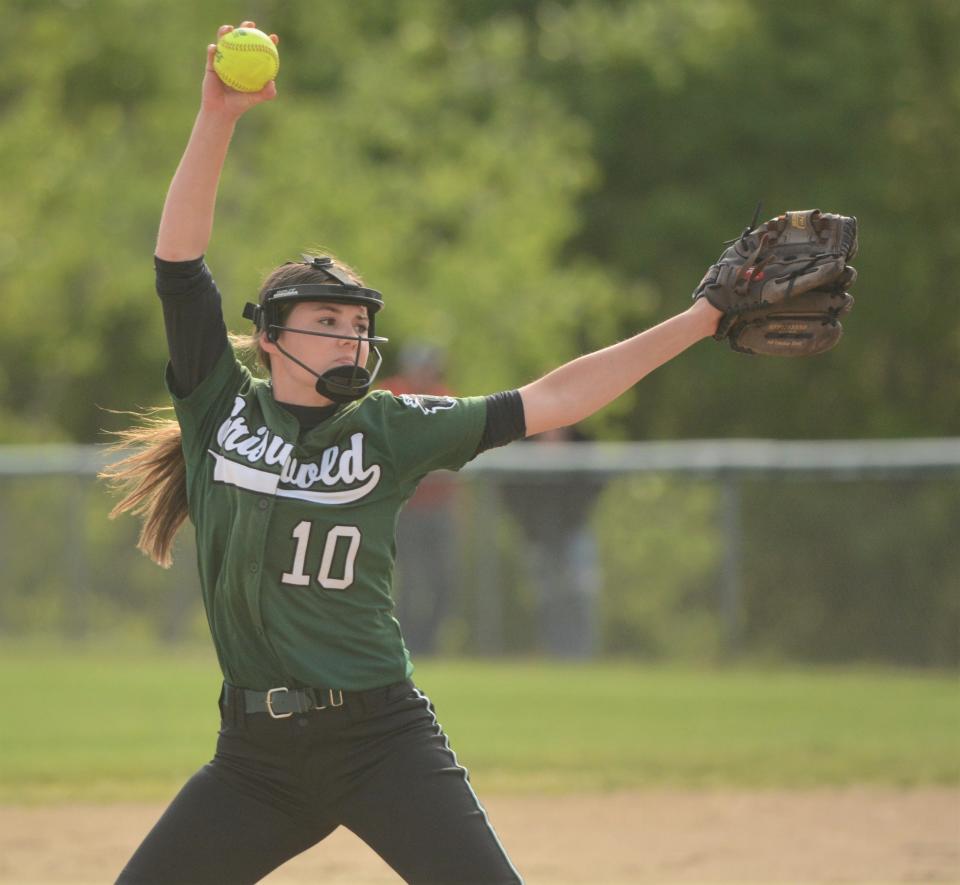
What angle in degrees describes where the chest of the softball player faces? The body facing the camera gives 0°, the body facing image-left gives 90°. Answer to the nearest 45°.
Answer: approximately 0°

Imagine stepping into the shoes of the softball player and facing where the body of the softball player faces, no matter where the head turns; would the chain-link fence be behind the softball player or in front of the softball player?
behind

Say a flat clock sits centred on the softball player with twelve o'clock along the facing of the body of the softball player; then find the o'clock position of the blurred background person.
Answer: The blurred background person is roughly at 6 o'clock from the softball player.
